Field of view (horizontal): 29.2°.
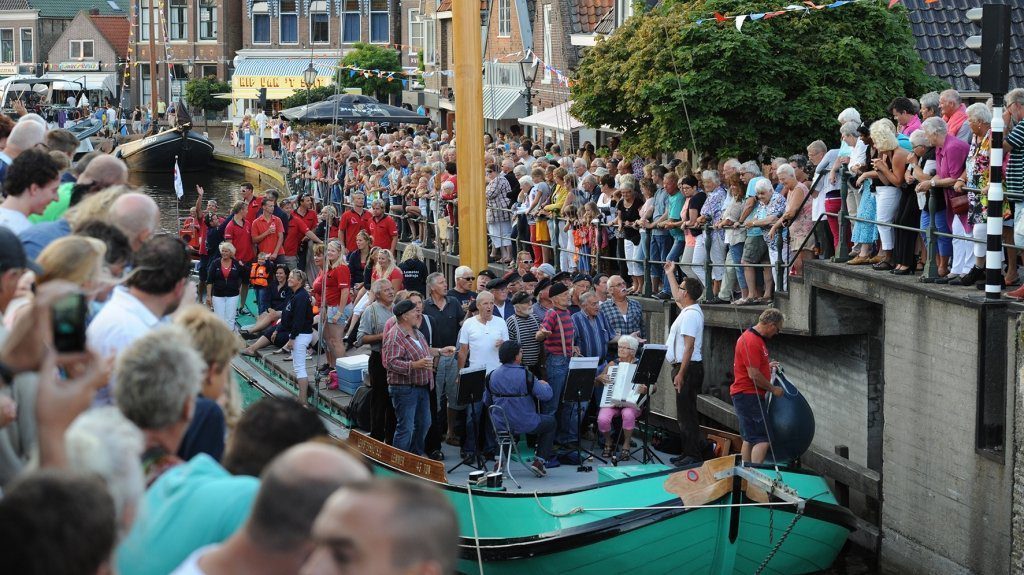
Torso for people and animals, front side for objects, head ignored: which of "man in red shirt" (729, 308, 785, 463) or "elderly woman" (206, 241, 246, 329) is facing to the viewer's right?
the man in red shirt

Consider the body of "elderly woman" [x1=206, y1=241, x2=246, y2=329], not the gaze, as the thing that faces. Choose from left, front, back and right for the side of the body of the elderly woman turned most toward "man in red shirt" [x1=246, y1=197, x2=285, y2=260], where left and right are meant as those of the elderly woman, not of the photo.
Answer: back

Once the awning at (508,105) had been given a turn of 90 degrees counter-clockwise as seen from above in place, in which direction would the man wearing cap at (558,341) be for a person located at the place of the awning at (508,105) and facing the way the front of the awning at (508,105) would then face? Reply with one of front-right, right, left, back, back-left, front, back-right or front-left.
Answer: front-right

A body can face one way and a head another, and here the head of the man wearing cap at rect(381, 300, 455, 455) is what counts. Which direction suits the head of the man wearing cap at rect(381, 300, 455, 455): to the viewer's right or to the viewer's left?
to the viewer's right

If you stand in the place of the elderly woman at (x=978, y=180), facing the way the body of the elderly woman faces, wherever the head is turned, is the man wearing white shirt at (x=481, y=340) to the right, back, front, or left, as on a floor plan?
front

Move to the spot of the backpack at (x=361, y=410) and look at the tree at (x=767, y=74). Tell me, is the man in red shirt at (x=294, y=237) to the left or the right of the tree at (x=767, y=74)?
left

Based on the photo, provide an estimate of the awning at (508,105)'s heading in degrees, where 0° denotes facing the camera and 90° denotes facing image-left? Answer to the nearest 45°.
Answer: approximately 45°

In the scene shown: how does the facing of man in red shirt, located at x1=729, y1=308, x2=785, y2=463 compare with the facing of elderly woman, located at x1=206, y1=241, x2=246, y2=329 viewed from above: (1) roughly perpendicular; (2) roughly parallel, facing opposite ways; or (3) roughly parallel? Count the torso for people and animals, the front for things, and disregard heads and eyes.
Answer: roughly perpendicular

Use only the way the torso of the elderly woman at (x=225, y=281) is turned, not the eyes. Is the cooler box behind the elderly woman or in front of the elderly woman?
in front

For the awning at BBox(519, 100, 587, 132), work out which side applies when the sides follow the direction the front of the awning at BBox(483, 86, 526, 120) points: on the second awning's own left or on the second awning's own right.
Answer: on the second awning's own left

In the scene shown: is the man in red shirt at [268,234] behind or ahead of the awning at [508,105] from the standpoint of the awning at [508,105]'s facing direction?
ahead

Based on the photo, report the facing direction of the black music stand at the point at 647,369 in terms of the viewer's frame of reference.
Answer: facing away from the viewer and to the left of the viewer

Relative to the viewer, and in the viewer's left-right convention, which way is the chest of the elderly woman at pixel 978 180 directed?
facing to the left of the viewer
